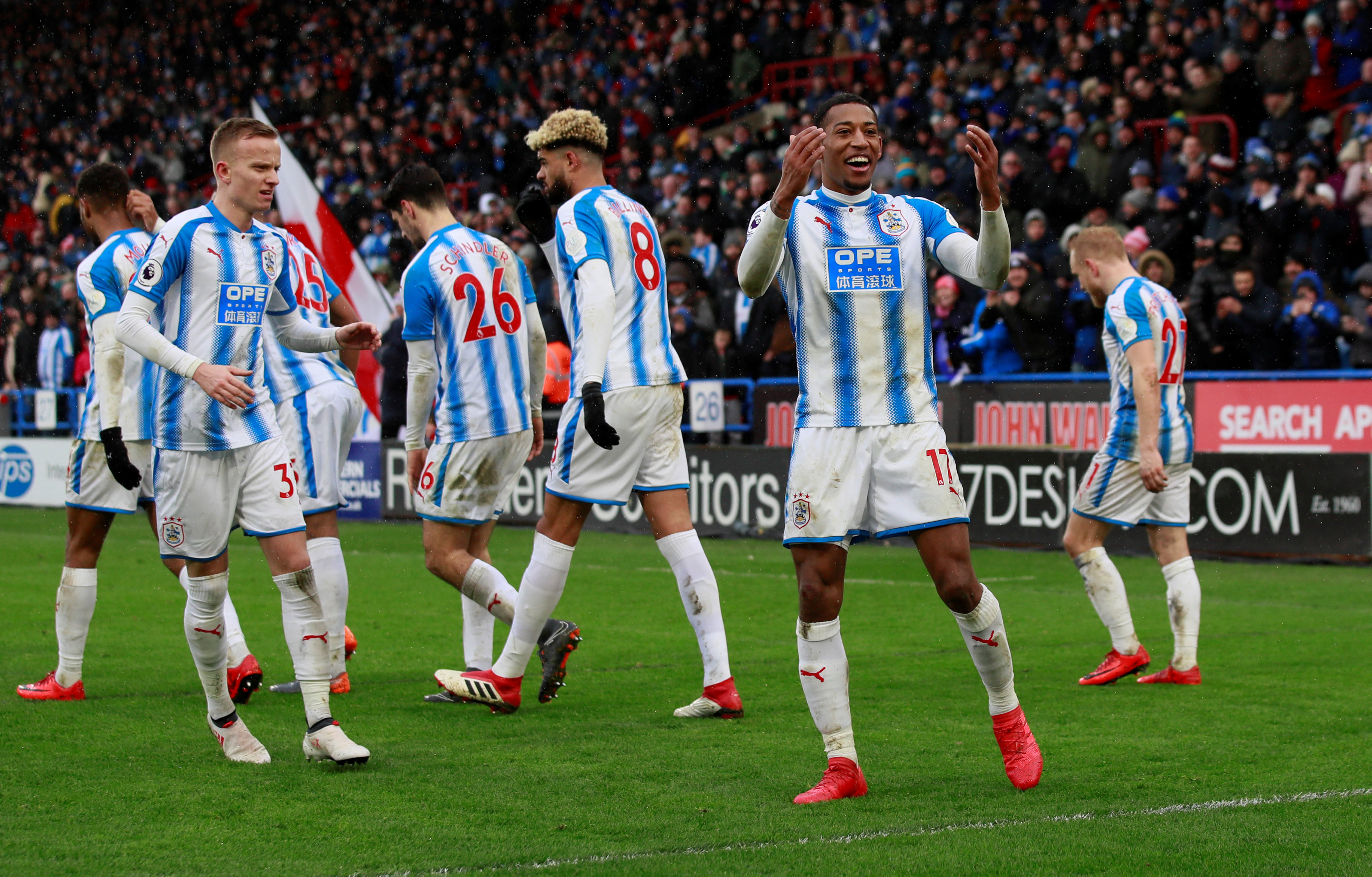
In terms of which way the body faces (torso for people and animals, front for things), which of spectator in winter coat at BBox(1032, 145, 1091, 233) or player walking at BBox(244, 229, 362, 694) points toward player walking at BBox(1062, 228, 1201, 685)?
the spectator in winter coat

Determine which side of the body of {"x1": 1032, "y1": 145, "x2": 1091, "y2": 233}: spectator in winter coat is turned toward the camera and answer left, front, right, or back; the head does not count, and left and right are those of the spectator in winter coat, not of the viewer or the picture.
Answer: front

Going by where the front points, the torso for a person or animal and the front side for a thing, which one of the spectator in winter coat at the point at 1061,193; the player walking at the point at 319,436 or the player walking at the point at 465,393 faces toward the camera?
the spectator in winter coat

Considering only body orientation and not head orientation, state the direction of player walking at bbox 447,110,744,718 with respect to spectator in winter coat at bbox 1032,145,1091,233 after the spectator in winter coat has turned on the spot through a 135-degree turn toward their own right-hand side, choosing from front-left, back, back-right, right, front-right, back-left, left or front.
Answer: back-left

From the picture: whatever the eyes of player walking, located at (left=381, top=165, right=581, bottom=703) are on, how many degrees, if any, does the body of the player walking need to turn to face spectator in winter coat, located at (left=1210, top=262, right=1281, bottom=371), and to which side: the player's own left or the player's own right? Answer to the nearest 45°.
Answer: approximately 90° to the player's own right

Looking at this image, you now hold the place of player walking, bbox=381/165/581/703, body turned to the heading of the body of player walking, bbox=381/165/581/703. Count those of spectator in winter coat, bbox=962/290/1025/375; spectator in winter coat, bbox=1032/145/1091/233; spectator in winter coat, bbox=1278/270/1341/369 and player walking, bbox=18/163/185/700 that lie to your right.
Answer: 3

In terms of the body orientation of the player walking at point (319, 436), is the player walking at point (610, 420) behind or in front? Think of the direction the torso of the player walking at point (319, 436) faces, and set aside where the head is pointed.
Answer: behind

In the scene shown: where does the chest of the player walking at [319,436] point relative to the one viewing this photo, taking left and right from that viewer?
facing away from the viewer and to the left of the viewer

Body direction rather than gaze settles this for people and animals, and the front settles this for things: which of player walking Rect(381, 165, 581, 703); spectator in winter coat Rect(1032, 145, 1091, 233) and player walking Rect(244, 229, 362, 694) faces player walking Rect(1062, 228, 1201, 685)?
the spectator in winter coat

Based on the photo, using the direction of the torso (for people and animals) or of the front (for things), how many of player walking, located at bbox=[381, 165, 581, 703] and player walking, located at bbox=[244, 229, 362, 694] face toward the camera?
0

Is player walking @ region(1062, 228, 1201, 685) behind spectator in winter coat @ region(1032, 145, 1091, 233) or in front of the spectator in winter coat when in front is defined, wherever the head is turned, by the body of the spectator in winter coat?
in front

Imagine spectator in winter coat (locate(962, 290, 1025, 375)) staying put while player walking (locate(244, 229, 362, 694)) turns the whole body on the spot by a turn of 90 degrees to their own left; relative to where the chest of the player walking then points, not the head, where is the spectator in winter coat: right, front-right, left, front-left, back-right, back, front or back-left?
back
